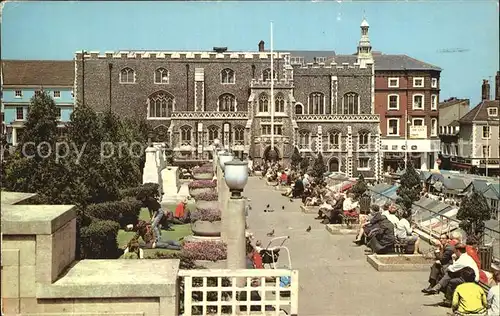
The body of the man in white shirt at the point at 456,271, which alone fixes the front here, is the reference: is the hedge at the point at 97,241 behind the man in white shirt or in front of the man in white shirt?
in front

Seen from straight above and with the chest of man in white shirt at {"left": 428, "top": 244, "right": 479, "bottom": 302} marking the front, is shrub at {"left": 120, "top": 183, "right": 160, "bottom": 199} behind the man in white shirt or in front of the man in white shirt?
in front

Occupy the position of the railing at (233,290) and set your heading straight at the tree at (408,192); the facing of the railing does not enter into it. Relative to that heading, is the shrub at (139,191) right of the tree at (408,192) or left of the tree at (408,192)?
left

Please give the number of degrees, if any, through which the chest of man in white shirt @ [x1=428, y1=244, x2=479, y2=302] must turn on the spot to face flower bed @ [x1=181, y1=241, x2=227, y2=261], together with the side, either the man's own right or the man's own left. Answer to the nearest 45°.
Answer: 0° — they already face it

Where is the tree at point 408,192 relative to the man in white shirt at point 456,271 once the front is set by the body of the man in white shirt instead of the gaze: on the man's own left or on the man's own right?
on the man's own right

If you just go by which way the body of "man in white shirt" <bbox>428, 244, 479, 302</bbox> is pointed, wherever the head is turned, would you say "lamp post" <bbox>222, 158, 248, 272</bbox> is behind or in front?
in front

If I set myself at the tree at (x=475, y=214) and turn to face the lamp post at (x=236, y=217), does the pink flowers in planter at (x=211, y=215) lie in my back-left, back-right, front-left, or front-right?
front-right

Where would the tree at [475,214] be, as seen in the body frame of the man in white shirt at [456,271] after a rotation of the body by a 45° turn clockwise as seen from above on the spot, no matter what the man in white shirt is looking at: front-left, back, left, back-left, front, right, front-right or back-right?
front-right

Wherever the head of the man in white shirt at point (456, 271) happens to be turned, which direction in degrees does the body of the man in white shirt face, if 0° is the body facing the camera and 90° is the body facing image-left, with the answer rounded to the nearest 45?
approximately 90°
